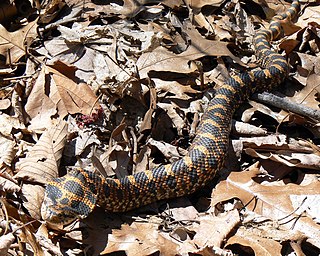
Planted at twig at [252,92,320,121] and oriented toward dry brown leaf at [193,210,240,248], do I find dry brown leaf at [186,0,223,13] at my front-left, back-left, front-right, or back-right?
back-right

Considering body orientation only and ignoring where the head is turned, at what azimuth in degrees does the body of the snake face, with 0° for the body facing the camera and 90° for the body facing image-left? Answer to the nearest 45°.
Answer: approximately 45°

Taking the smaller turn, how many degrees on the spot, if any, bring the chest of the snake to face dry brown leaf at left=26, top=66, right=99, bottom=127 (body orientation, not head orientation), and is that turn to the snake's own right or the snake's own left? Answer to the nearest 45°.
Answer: approximately 90° to the snake's own right

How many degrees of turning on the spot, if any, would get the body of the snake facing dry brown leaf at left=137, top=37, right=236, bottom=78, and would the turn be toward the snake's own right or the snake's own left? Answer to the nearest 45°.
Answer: approximately 135° to the snake's own right

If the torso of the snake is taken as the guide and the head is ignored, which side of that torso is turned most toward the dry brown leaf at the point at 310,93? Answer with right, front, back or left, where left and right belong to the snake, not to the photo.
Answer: back

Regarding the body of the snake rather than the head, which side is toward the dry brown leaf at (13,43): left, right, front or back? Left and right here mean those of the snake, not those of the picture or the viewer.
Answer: right

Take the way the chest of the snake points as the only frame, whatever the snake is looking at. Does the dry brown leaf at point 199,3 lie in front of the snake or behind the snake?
behind

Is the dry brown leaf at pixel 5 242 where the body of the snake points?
yes

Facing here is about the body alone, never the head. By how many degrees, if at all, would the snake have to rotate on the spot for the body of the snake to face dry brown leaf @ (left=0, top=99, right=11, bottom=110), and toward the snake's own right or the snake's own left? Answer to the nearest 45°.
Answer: approximately 90° to the snake's own right
